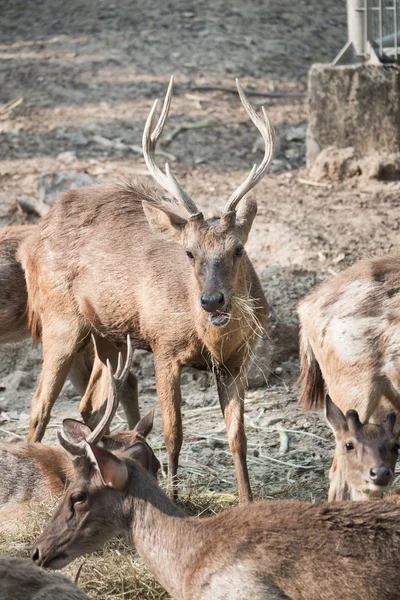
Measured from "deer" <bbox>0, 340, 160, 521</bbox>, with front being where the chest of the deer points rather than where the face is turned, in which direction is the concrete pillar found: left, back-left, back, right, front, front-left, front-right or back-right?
front-left

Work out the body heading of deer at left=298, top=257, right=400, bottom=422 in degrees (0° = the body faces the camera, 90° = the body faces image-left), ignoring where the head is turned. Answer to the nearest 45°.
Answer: approximately 270°

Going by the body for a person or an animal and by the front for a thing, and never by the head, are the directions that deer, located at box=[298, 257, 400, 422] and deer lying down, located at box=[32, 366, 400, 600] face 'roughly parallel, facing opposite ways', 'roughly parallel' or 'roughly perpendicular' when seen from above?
roughly parallel, facing opposite ways

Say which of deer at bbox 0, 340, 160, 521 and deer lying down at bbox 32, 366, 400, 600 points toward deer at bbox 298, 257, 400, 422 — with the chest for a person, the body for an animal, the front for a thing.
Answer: deer at bbox 0, 340, 160, 521

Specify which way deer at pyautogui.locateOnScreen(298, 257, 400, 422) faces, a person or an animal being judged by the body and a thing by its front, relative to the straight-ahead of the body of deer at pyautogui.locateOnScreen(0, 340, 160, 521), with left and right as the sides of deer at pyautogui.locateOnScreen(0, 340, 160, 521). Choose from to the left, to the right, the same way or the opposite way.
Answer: the same way

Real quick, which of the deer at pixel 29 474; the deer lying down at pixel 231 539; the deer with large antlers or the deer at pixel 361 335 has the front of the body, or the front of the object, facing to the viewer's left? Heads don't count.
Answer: the deer lying down

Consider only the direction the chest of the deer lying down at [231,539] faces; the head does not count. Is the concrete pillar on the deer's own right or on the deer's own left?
on the deer's own right

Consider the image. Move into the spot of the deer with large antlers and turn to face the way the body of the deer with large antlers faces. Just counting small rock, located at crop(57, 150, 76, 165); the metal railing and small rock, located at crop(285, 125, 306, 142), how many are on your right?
0

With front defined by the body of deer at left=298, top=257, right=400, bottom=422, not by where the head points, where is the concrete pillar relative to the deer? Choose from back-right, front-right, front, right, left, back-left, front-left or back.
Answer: left

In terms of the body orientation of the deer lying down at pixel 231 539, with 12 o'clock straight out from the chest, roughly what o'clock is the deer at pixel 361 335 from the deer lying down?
The deer is roughly at 4 o'clock from the deer lying down.

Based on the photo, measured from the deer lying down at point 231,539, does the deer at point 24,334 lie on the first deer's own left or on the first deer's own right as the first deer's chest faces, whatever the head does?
on the first deer's own right

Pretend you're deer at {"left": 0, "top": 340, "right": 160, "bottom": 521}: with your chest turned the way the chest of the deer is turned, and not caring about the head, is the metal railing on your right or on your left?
on your left

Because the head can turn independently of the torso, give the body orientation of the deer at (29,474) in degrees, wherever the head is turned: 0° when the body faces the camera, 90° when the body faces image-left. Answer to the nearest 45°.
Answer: approximately 270°

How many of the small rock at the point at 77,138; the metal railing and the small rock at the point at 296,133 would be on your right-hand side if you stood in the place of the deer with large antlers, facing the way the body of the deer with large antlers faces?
0

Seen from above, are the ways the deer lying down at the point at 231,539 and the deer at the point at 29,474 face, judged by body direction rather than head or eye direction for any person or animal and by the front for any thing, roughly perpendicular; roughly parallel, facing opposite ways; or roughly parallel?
roughly parallel, facing opposite ways

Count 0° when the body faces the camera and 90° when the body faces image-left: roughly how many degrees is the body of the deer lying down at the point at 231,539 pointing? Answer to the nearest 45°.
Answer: approximately 90°

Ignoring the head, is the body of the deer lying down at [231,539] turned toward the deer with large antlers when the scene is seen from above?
no

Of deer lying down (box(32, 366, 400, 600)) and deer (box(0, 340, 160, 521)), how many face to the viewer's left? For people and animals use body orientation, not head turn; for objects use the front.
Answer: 1
